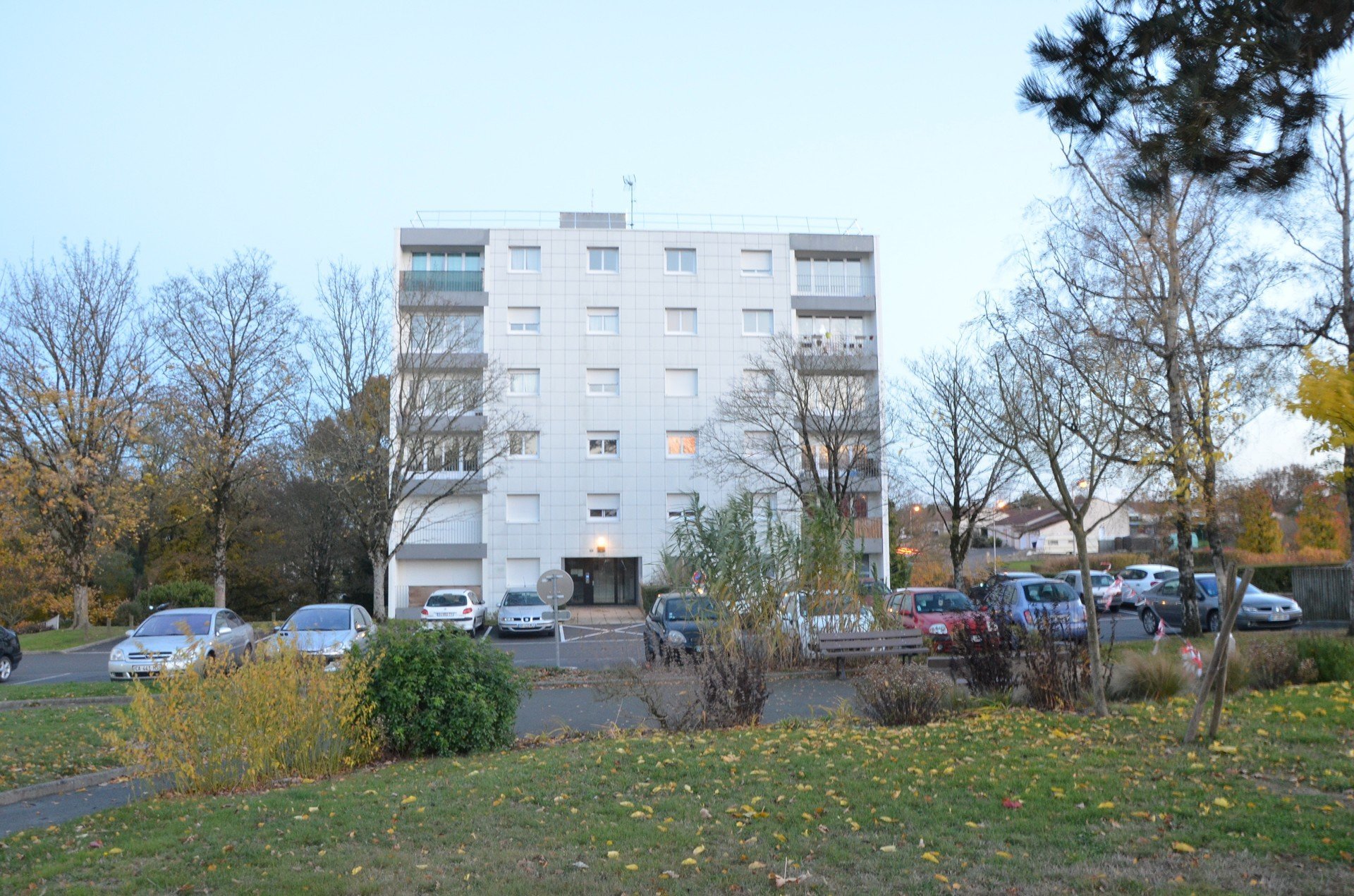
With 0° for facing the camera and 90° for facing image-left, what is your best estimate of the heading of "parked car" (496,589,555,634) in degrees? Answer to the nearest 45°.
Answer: approximately 0°

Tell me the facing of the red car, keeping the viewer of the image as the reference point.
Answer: facing the viewer and to the right of the viewer

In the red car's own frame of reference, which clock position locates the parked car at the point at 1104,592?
The parked car is roughly at 8 o'clock from the red car.

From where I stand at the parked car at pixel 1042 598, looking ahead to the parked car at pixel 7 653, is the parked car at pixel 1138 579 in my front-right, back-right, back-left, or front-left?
back-right

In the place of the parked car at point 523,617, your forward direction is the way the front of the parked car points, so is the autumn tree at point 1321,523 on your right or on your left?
on your left

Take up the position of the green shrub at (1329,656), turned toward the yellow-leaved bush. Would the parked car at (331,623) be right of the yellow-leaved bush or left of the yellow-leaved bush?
right

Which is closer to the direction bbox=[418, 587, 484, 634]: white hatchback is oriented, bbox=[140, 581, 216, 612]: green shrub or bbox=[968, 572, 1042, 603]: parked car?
the green shrub
